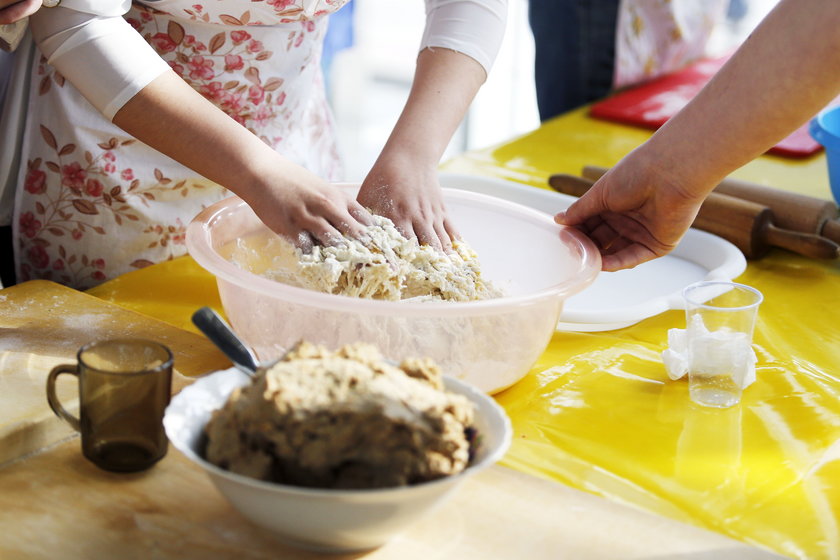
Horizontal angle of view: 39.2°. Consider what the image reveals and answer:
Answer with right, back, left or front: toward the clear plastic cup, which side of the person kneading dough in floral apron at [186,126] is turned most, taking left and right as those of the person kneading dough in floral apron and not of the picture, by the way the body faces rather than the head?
front

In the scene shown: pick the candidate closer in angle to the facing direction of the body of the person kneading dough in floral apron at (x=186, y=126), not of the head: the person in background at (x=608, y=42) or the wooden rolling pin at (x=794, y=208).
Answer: the wooden rolling pin

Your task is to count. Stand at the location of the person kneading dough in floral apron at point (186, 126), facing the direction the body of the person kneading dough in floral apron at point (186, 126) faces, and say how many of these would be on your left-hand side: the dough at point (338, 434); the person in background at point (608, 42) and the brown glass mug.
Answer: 1

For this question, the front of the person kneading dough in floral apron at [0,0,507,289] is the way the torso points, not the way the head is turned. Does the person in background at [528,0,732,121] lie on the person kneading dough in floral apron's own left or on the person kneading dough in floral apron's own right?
on the person kneading dough in floral apron's own left

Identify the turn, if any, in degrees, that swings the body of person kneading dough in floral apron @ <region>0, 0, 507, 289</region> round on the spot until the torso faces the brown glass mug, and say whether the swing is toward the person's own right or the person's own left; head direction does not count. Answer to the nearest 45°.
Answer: approximately 45° to the person's own right

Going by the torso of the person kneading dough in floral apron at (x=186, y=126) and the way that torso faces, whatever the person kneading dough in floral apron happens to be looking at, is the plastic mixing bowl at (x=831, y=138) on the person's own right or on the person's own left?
on the person's own left

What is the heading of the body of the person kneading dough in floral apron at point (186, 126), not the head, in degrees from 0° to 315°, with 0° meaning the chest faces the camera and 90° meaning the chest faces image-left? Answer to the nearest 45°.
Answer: approximately 315°

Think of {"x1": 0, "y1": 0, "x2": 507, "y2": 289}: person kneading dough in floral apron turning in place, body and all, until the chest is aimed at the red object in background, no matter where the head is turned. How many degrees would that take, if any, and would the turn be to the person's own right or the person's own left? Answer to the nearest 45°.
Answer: approximately 90° to the person's own left
